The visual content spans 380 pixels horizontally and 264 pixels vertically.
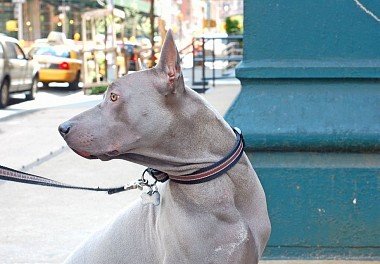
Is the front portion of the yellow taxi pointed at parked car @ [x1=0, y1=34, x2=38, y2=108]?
no

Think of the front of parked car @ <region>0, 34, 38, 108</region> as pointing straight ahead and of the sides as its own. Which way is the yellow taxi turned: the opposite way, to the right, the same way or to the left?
the same way
